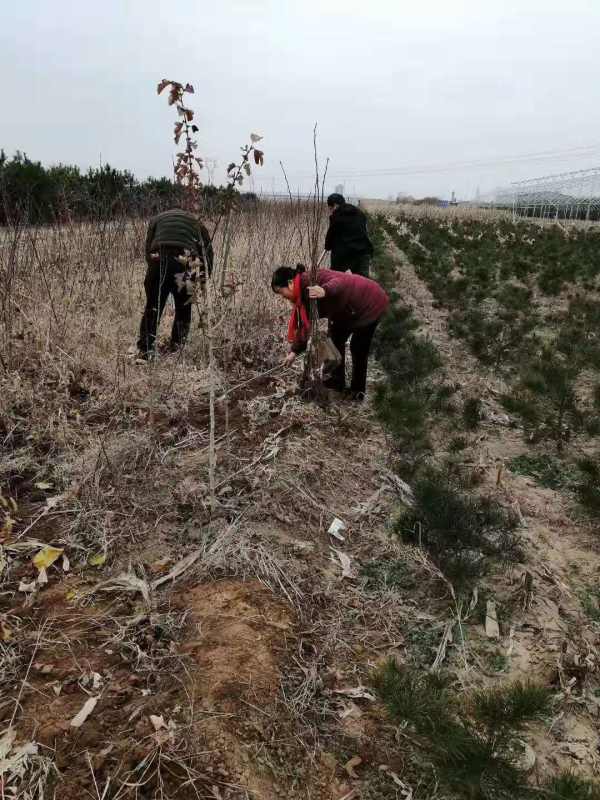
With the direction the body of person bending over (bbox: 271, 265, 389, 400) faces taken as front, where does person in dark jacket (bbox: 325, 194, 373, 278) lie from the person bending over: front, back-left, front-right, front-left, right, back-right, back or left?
right

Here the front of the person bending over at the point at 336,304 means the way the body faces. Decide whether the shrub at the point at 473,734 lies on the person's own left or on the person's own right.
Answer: on the person's own left

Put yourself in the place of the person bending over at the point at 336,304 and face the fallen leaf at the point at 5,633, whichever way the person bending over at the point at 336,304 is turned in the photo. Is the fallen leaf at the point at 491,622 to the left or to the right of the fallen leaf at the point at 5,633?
left

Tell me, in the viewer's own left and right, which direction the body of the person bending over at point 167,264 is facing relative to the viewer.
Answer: facing away from the viewer and to the right of the viewer

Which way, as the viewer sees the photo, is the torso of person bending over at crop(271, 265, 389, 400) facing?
to the viewer's left

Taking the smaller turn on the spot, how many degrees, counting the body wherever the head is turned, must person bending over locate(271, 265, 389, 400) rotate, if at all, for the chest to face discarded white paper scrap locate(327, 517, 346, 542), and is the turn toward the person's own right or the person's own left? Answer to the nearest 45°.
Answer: approximately 90° to the person's own left

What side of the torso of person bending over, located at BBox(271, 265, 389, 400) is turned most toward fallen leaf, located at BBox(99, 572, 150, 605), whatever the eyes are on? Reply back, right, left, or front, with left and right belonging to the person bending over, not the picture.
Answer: left

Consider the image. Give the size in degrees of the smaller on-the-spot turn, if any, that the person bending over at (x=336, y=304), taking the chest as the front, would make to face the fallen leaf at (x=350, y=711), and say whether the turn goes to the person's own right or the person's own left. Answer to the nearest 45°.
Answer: approximately 90° to the person's own left

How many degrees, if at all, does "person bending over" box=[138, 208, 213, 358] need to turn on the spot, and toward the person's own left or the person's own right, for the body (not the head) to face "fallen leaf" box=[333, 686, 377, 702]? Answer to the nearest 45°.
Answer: approximately 135° to the person's own right
